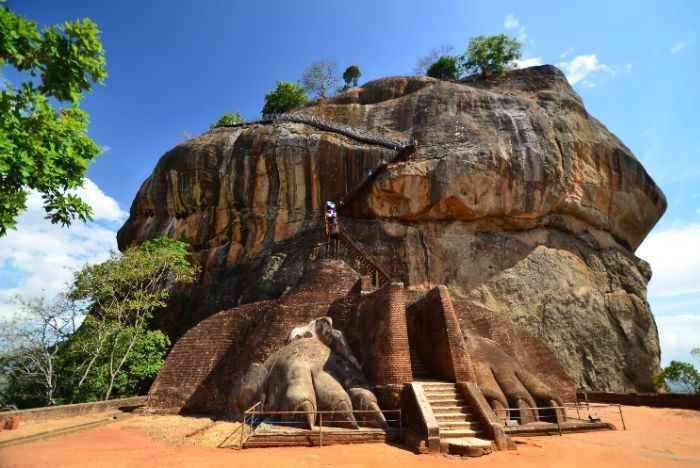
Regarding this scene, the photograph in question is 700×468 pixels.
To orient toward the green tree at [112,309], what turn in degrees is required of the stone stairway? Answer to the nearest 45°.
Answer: approximately 90° to its right

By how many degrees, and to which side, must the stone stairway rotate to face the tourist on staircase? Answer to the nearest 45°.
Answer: approximately 135° to its right

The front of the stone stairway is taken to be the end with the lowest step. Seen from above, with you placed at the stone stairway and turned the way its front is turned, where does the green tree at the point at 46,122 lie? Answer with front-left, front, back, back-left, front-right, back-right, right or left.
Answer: front-right

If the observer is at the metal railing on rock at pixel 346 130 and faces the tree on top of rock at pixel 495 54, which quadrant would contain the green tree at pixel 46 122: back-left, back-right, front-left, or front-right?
back-right

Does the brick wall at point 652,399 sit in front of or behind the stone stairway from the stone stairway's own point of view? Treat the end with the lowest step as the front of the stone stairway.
behind

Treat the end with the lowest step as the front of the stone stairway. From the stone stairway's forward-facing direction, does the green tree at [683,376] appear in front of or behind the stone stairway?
behind

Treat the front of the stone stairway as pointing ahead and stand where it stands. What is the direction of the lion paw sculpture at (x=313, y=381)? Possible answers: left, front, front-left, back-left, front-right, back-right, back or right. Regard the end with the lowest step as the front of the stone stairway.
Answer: right

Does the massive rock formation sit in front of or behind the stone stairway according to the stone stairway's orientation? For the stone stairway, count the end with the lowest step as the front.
behind

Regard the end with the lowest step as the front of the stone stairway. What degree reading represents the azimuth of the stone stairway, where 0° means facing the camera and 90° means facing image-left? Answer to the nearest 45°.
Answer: approximately 0°
